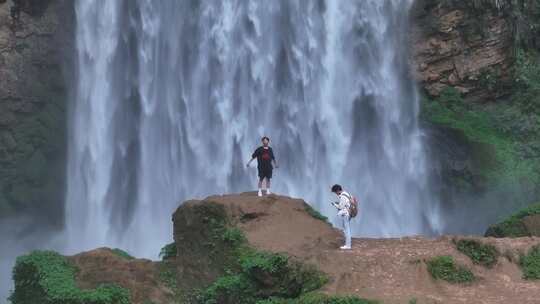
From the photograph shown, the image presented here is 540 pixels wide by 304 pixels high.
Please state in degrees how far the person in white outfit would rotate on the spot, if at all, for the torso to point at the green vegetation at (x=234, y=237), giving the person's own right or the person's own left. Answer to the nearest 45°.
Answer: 0° — they already face it

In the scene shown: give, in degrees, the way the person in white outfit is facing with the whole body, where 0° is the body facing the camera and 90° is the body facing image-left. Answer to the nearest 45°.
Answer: approximately 90°

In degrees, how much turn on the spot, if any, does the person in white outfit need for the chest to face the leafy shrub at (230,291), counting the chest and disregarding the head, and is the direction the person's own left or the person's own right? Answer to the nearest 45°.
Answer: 0° — they already face it
